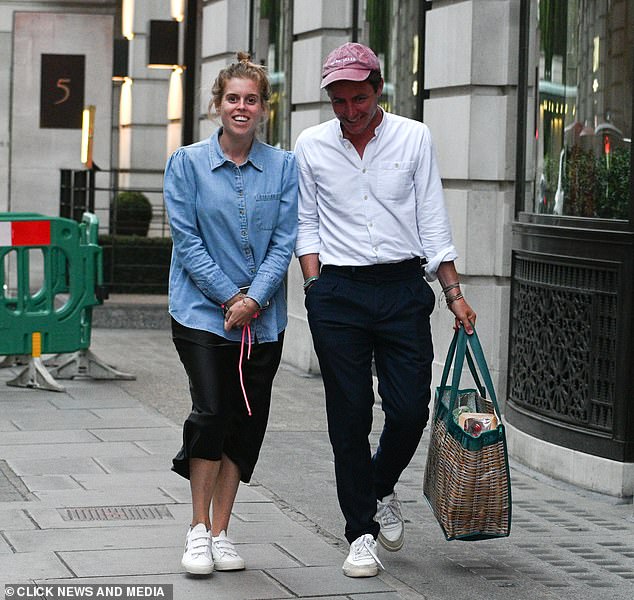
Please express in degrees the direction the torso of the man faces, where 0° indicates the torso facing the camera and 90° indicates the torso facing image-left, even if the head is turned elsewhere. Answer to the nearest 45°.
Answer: approximately 0°

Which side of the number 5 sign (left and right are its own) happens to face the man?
front

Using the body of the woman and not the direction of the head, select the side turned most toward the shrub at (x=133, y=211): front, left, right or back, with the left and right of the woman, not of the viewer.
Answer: back

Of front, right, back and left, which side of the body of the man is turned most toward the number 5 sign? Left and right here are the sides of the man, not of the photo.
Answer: back

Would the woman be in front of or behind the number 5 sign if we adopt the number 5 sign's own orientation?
in front

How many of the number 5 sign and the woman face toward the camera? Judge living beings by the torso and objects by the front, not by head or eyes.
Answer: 2
